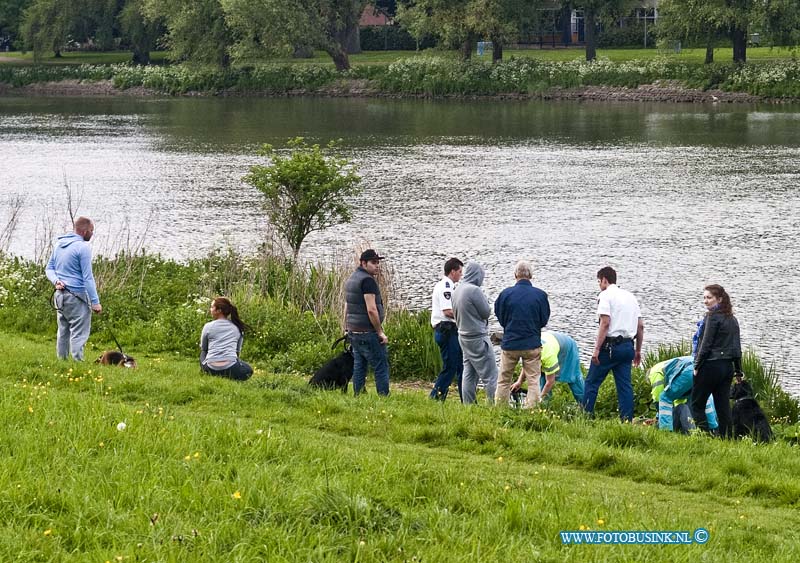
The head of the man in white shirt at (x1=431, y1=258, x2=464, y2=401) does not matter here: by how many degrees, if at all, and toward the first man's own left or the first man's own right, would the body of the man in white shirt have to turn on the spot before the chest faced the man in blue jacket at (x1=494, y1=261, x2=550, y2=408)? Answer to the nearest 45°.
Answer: approximately 45° to the first man's own right

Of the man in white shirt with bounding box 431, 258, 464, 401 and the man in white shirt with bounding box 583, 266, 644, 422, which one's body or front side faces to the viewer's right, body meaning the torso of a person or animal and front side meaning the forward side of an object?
the man in white shirt with bounding box 431, 258, 464, 401

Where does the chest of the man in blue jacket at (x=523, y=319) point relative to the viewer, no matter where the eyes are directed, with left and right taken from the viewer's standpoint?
facing away from the viewer

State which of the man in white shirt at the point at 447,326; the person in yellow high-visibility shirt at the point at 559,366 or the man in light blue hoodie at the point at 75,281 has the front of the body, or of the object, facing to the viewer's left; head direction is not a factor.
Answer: the person in yellow high-visibility shirt

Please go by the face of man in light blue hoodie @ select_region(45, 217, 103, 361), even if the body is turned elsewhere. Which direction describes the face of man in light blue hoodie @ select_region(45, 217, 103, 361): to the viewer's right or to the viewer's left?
to the viewer's right

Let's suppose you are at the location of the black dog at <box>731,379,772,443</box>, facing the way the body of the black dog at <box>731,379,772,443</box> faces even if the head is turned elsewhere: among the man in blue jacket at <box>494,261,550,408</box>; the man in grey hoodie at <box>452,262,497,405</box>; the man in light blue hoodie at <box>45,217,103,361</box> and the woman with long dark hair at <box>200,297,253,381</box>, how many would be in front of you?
4

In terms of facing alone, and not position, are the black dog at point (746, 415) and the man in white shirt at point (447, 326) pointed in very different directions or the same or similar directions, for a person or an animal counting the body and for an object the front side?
very different directions

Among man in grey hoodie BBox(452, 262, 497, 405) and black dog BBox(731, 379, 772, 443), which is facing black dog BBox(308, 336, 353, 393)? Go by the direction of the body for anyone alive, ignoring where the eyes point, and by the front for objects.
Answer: black dog BBox(731, 379, 772, 443)

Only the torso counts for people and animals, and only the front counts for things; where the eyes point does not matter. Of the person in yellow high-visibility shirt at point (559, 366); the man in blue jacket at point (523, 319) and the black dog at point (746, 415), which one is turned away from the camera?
the man in blue jacket

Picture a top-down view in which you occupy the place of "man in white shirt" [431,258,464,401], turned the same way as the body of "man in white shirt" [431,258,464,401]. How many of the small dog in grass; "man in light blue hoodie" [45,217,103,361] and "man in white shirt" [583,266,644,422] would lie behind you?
2

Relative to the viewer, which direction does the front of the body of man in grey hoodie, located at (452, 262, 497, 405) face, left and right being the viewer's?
facing away from the viewer and to the right of the viewer
